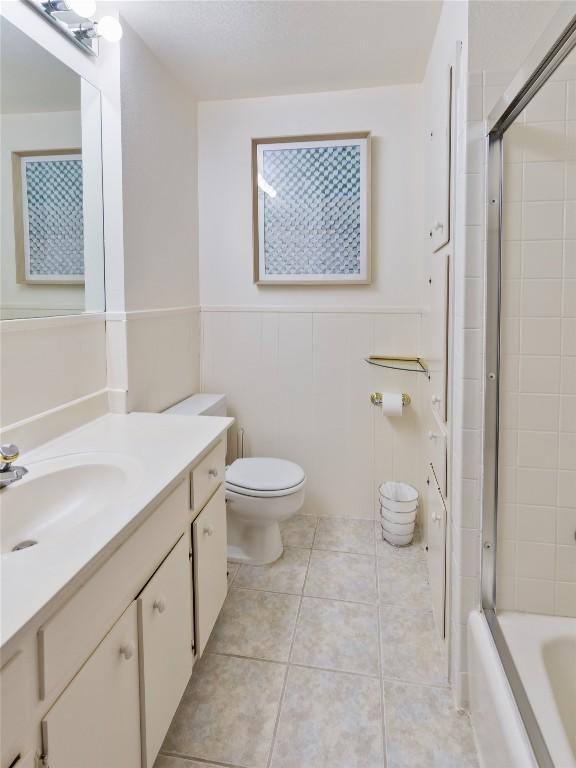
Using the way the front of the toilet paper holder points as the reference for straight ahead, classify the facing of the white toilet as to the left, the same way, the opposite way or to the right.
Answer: to the left

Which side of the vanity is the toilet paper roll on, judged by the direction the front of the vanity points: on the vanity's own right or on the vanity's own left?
on the vanity's own left

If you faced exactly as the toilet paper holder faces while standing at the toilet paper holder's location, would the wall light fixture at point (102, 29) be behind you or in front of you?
in front

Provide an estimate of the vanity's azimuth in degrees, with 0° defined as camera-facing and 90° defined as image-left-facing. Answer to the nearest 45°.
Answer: approximately 315°

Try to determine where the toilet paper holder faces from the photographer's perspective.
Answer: facing the viewer

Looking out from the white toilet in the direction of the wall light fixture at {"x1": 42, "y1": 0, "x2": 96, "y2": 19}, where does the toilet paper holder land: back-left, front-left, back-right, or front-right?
back-left
